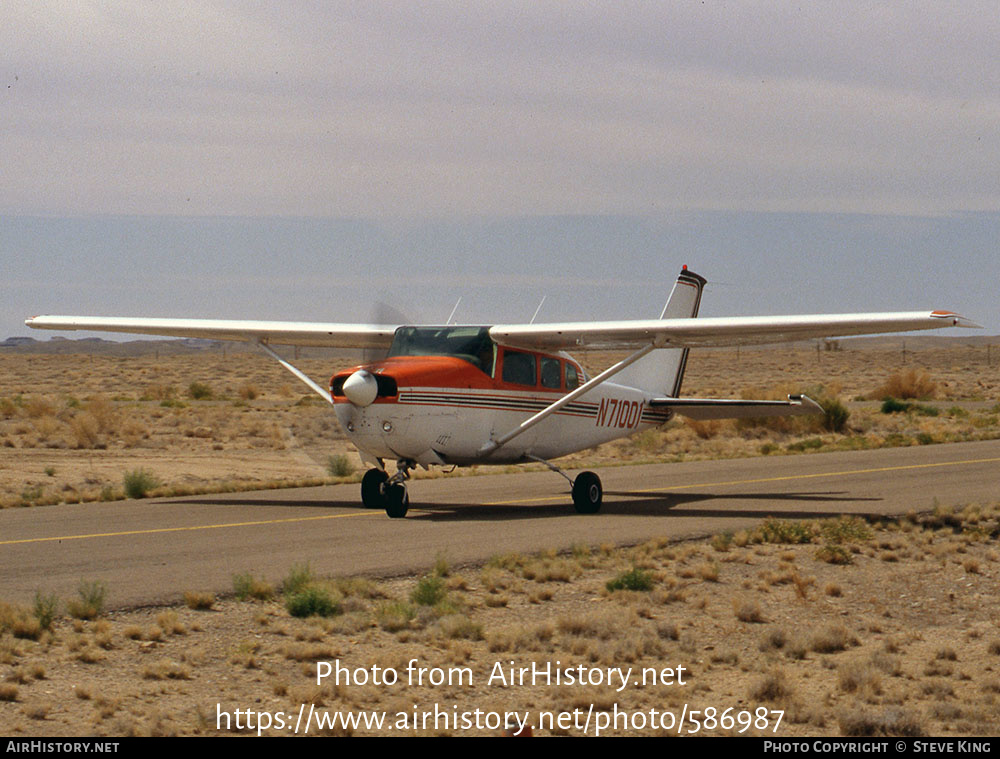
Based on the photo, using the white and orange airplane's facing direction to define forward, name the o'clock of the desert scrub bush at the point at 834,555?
The desert scrub bush is roughly at 9 o'clock from the white and orange airplane.

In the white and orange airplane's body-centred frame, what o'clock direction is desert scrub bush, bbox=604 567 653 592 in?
The desert scrub bush is roughly at 10 o'clock from the white and orange airplane.

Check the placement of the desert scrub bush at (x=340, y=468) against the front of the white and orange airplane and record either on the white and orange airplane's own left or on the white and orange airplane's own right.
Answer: on the white and orange airplane's own right

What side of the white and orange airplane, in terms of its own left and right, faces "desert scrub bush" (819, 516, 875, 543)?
left

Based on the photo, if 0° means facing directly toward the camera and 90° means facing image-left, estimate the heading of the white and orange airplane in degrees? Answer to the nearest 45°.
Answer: approximately 45°

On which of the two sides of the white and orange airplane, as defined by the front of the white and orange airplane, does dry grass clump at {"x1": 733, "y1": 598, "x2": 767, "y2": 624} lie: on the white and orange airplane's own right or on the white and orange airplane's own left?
on the white and orange airplane's own left

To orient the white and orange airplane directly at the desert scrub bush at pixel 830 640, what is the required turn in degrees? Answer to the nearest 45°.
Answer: approximately 45° to its left
